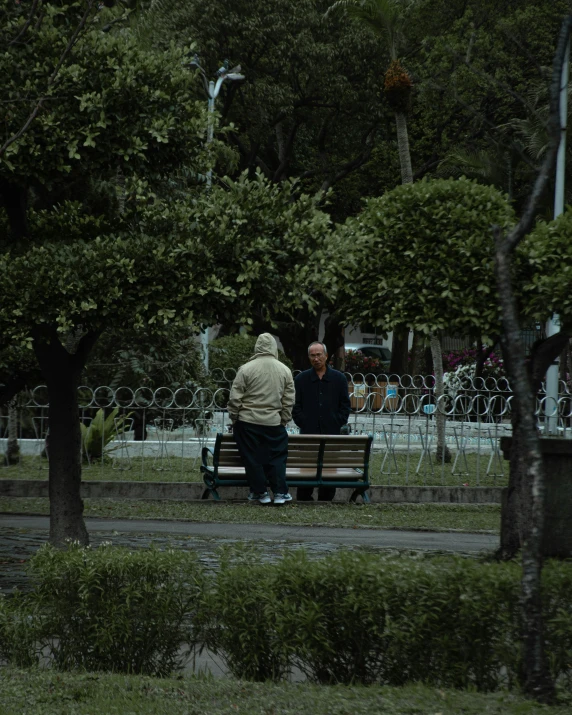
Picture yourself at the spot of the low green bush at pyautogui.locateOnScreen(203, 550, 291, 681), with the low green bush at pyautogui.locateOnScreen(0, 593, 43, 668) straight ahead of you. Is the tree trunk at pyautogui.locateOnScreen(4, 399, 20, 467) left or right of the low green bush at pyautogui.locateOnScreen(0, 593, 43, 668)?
right

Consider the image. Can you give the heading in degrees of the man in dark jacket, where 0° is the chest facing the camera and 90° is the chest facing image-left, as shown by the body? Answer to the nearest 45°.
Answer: approximately 0°

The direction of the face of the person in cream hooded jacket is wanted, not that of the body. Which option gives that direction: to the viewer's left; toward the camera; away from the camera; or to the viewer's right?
away from the camera

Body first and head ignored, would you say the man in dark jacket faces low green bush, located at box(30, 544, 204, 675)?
yes

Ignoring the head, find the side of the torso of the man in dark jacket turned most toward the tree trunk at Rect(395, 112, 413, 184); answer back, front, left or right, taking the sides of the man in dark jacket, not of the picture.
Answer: back

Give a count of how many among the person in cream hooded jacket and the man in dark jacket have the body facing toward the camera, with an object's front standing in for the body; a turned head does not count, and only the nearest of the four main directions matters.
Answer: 1

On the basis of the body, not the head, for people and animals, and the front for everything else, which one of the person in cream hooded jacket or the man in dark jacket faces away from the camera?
the person in cream hooded jacket

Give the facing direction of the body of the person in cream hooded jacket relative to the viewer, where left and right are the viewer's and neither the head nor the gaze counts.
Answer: facing away from the viewer

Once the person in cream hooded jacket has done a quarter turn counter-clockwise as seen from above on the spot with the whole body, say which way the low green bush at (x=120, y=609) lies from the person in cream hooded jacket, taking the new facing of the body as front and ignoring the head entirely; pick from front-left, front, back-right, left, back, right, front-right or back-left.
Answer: left

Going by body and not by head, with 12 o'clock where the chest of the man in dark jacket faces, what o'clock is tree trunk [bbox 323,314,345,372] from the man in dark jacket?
The tree trunk is roughly at 6 o'clock from the man in dark jacket.

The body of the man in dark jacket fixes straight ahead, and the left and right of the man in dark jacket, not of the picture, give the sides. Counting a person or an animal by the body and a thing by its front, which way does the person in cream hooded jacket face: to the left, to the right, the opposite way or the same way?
the opposite way

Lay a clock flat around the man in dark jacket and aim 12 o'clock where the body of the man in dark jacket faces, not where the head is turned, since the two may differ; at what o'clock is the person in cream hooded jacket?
The person in cream hooded jacket is roughly at 1 o'clock from the man in dark jacket.

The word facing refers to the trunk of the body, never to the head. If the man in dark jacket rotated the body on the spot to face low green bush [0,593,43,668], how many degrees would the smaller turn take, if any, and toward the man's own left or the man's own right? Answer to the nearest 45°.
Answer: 0° — they already face it
